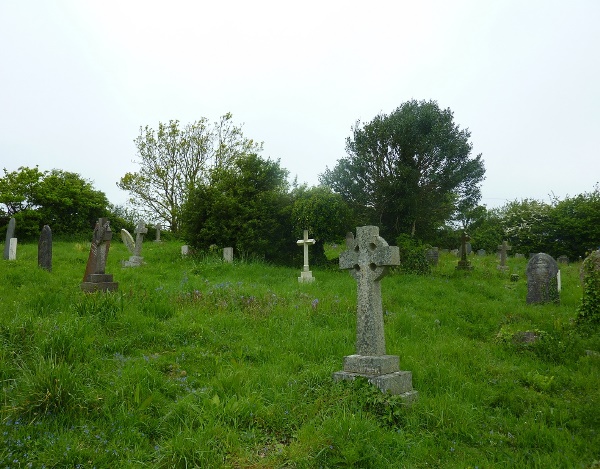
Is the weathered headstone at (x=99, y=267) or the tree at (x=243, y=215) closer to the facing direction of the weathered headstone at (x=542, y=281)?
the weathered headstone

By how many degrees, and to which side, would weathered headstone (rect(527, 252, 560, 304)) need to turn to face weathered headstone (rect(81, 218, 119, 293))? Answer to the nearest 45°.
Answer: approximately 45° to its right

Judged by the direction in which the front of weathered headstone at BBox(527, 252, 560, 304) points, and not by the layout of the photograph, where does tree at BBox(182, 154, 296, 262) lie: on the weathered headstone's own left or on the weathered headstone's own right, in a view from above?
on the weathered headstone's own right

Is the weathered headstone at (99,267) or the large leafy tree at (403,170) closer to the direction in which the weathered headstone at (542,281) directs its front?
the weathered headstone

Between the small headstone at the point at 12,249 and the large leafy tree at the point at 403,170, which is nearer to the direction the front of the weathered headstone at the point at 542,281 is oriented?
the small headstone

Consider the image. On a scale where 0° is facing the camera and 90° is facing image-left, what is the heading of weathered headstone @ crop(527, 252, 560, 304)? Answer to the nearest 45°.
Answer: approximately 0°

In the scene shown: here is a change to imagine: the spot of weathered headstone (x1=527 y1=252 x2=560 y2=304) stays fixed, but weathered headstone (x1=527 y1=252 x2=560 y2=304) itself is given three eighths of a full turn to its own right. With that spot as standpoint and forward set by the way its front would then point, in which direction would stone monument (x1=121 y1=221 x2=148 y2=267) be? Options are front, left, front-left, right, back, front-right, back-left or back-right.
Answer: front-left

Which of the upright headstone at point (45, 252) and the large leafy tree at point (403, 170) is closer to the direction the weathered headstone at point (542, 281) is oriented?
the upright headstone

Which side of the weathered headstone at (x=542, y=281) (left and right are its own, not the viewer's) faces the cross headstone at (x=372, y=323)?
front

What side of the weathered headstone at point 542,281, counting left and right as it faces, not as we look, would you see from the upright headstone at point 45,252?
right

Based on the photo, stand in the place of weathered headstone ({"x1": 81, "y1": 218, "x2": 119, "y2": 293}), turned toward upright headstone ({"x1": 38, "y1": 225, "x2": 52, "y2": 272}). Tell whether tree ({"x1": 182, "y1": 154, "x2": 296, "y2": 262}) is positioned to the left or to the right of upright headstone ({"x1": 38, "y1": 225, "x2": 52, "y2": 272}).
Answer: right

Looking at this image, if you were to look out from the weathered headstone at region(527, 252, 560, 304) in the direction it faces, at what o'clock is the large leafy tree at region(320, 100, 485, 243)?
The large leafy tree is roughly at 5 o'clock from the weathered headstone.
